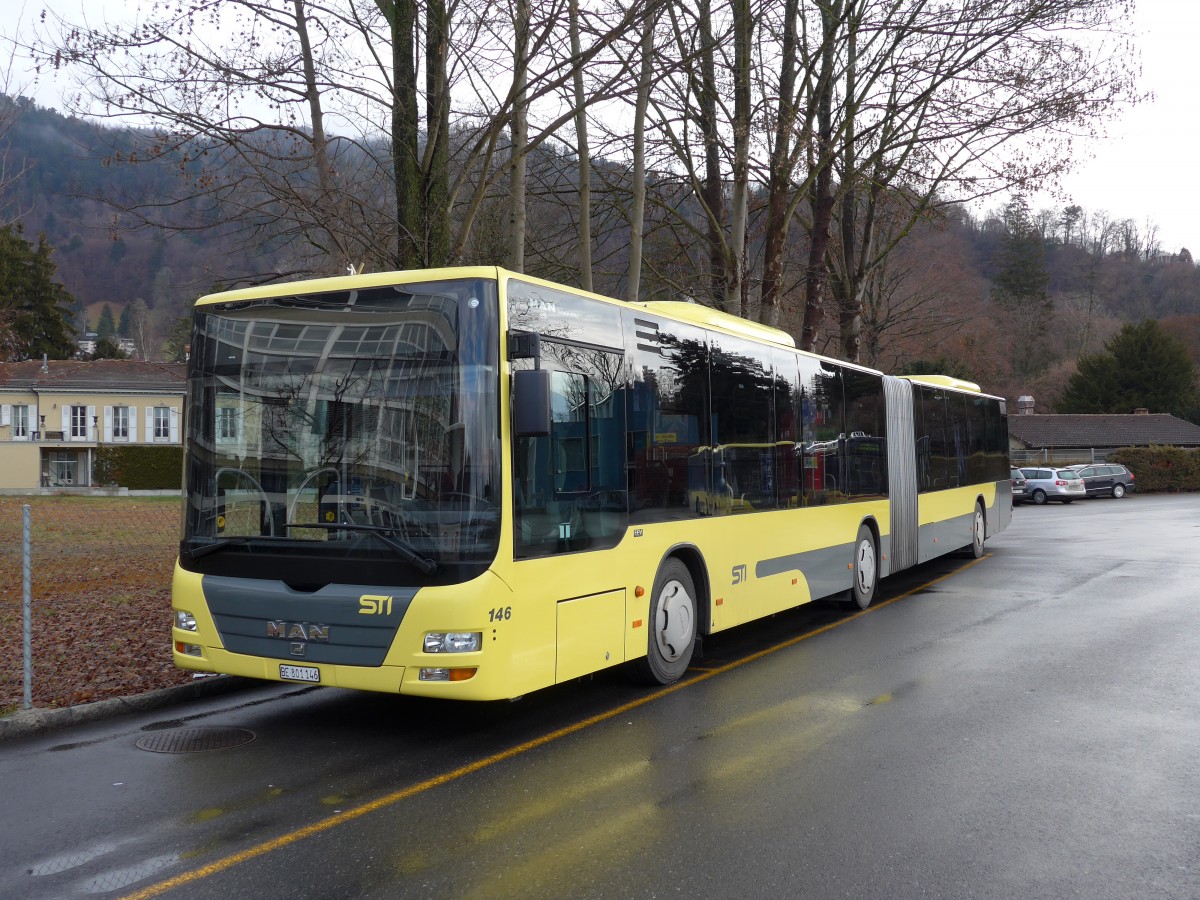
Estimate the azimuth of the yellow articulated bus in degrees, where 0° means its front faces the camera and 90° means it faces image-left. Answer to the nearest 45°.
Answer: approximately 45°

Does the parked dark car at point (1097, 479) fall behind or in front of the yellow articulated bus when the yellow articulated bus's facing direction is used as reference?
behind

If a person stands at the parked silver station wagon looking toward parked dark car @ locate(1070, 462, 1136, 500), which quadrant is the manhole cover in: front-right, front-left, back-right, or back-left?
back-right

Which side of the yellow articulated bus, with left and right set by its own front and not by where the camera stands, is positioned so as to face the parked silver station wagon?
back

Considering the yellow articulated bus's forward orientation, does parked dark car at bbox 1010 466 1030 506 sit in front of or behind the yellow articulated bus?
behind

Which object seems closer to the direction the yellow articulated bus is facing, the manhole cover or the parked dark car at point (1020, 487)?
the manhole cover
